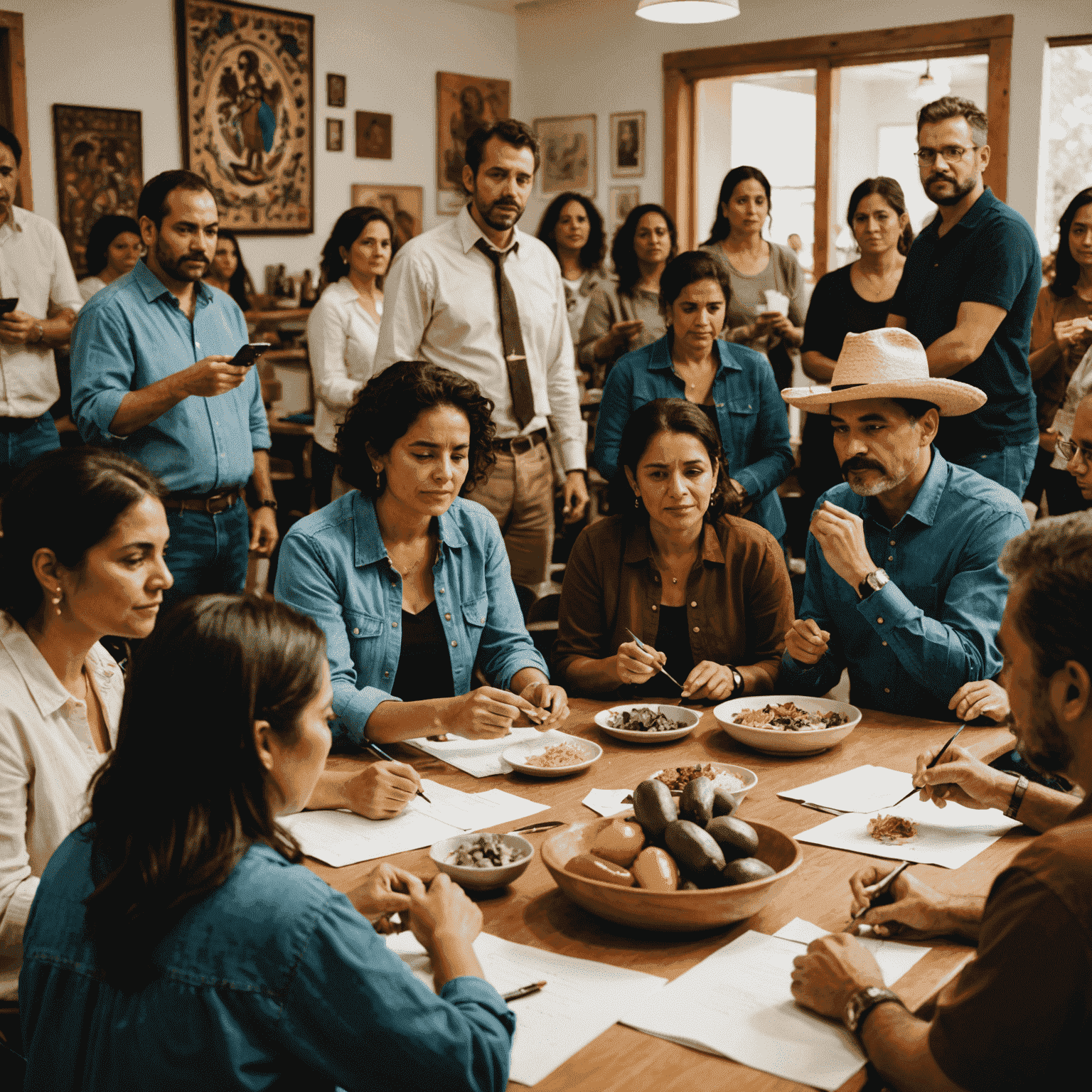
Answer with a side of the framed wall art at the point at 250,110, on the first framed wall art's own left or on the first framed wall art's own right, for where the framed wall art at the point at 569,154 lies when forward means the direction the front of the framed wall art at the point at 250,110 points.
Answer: on the first framed wall art's own left

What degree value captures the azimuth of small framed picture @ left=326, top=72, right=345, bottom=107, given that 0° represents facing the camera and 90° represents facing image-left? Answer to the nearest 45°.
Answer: approximately 315°

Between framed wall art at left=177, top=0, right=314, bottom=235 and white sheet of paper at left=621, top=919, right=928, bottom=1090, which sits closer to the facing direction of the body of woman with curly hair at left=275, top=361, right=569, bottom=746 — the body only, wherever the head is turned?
the white sheet of paper

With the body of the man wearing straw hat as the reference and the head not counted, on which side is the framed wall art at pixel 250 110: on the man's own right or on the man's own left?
on the man's own right

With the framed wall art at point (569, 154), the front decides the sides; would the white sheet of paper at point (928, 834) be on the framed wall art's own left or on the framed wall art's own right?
on the framed wall art's own left

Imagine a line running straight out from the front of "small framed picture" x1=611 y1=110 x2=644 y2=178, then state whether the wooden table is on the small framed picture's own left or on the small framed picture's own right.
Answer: on the small framed picture's own left
